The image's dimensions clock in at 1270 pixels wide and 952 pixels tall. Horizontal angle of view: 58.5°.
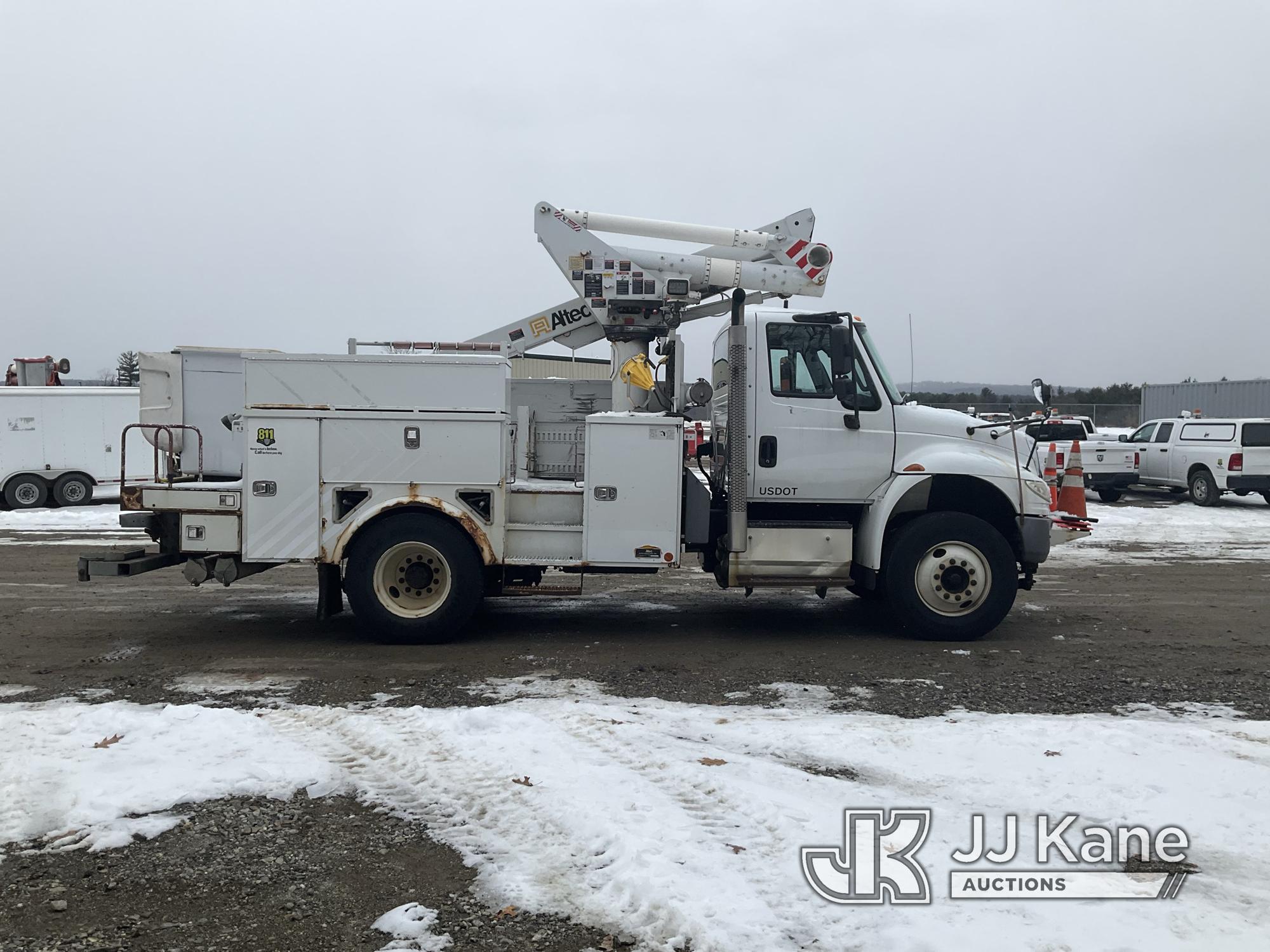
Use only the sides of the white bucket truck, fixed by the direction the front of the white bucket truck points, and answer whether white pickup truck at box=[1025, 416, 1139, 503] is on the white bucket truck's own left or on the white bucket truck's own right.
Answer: on the white bucket truck's own left

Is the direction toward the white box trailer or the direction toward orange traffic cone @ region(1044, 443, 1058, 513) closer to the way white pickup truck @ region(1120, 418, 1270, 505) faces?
the white box trailer

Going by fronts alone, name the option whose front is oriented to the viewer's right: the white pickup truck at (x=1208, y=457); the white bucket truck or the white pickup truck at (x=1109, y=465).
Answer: the white bucket truck

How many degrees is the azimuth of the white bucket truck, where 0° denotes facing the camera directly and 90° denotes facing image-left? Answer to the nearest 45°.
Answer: approximately 270°

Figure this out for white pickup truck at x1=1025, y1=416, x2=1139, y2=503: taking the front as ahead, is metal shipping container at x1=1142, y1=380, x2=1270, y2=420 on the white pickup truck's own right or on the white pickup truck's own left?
on the white pickup truck's own right

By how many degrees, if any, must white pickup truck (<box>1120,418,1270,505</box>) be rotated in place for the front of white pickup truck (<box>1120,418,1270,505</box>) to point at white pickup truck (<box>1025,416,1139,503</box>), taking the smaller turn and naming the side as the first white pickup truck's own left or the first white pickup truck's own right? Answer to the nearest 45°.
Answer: approximately 45° to the first white pickup truck's own left

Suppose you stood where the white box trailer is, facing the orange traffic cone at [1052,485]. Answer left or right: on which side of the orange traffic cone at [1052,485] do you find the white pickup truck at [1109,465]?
left

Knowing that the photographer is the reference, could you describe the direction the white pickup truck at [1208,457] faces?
facing away from the viewer and to the left of the viewer

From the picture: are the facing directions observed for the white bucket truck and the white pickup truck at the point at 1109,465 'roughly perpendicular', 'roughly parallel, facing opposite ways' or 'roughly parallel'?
roughly perpendicular

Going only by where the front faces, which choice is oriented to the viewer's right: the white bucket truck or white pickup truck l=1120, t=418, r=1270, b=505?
the white bucket truck
